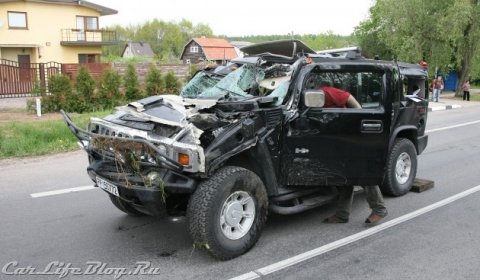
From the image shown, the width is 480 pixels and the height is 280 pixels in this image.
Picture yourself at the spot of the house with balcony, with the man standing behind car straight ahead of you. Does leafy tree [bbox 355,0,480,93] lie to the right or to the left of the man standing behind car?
left

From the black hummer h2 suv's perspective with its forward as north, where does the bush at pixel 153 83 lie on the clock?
The bush is roughly at 4 o'clock from the black hummer h2 suv.

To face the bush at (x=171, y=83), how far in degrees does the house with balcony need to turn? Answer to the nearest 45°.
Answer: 0° — it already faces it

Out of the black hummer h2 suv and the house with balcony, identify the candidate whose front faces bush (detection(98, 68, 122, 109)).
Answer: the house with balcony

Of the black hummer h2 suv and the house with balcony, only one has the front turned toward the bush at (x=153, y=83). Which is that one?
the house with balcony

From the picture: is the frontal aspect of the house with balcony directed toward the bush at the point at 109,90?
yes

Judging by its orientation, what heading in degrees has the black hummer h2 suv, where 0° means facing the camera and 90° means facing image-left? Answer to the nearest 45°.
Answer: approximately 45°
